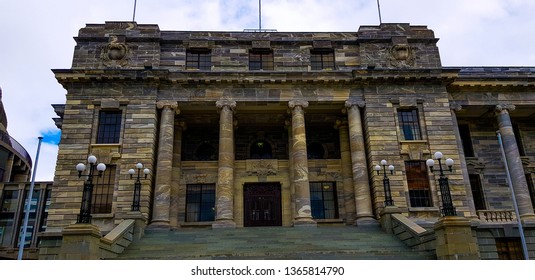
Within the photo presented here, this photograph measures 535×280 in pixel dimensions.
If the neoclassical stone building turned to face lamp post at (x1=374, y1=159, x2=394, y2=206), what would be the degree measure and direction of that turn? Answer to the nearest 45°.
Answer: approximately 90° to its left

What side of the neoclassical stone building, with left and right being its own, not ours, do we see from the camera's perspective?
front

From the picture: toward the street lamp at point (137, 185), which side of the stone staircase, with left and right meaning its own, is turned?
right

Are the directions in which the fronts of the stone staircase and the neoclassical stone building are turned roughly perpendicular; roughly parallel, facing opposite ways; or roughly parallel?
roughly parallel

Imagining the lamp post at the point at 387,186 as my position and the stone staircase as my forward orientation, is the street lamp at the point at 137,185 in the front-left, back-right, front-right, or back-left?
front-right

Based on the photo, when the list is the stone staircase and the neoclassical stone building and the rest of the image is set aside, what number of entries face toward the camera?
2
